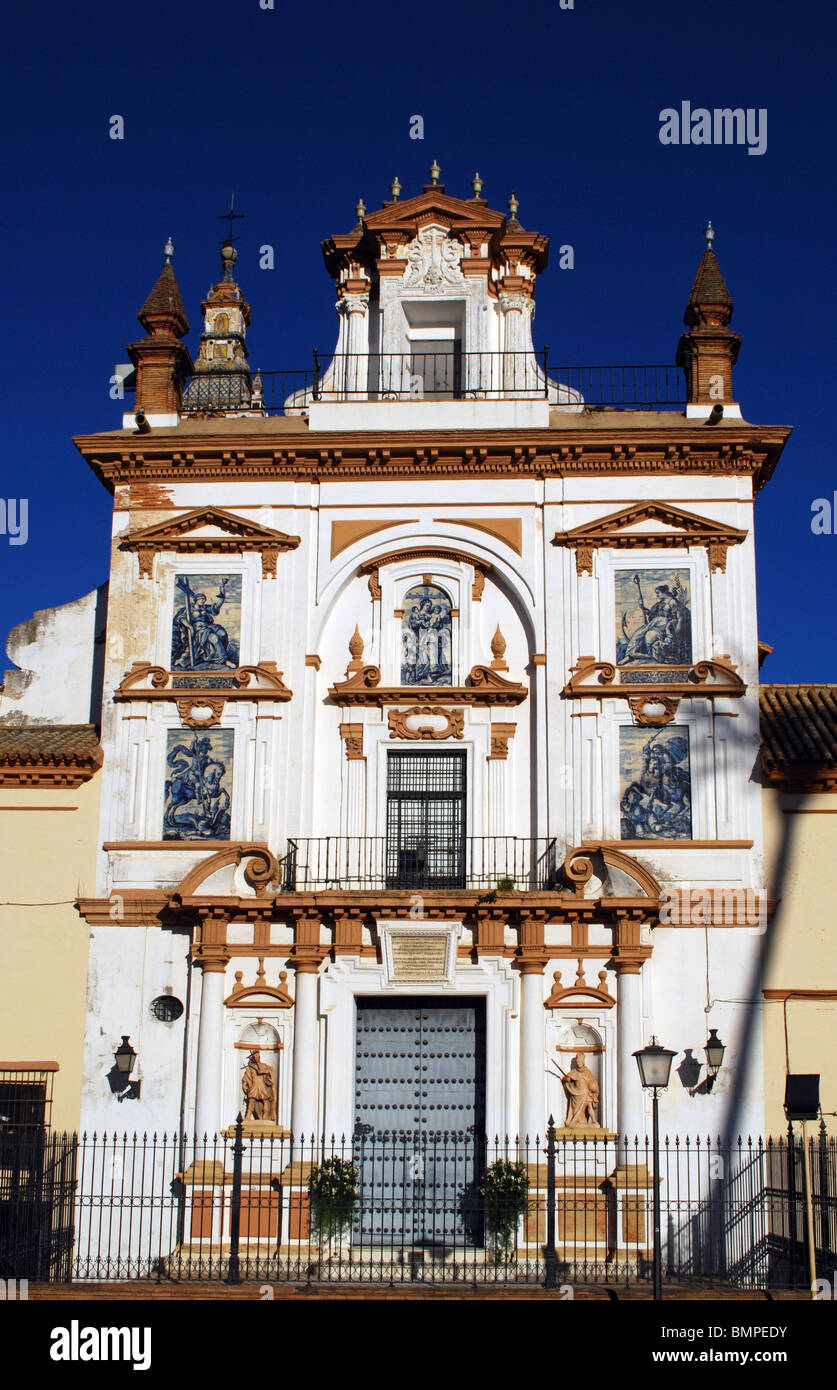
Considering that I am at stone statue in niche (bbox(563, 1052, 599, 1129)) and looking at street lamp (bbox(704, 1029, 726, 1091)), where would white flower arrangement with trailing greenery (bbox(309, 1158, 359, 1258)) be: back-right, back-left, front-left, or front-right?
back-right

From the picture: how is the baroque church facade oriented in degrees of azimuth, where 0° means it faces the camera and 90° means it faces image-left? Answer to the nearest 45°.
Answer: approximately 0°

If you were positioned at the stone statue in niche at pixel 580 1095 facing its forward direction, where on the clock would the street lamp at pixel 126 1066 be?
The street lamp is roughly at 3 o'clock from the stone statue in niche.

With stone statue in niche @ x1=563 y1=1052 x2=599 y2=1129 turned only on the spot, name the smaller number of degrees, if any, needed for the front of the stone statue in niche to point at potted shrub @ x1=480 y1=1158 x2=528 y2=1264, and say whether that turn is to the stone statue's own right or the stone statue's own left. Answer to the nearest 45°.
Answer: approximately 45° to the stone statue's own right

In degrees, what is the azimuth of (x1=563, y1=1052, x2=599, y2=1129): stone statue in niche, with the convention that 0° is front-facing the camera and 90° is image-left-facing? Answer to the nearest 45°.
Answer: approximately 0°
